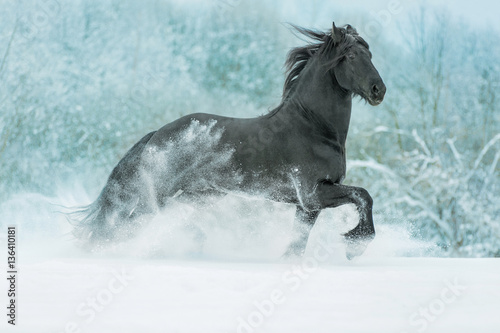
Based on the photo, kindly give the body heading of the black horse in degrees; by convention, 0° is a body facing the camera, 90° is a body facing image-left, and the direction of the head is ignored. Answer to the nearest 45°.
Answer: approximately 270°
